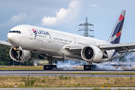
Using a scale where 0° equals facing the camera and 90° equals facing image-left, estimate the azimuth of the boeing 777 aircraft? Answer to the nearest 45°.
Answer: approximately 45°
